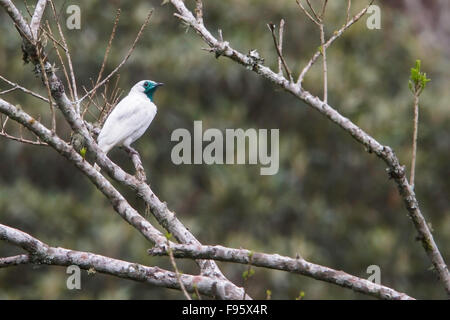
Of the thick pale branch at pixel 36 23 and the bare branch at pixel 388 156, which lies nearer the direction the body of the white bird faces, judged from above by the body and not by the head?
the bare branch

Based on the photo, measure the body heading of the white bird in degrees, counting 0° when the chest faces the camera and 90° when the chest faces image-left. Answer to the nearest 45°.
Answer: approximately 270°
